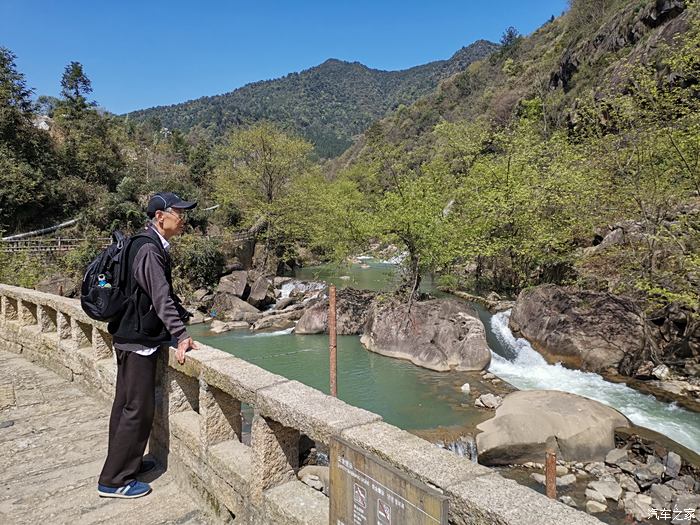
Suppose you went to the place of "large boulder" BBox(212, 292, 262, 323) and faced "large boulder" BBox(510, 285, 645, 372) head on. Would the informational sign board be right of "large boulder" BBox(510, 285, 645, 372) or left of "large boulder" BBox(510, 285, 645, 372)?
right

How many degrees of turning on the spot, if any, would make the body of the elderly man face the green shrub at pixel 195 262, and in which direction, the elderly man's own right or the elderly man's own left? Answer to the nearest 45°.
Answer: approximately 90° to the elderly man's own left

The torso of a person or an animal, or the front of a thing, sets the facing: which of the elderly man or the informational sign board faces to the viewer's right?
the elderly man

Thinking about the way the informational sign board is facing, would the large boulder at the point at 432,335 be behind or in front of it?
behind

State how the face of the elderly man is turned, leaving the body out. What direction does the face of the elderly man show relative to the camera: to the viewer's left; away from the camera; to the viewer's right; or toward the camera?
to the viewer's right

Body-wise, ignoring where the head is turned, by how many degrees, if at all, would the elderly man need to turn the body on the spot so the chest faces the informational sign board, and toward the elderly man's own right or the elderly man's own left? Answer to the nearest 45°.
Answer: approximately 45° to the elderly man's own right

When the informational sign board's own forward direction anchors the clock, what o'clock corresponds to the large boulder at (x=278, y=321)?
The large boulder is roughly at 4 o'clock from the informational sign board.

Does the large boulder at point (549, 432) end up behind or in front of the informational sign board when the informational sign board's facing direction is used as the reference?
behind

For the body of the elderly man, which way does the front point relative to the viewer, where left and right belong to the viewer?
facing to the right of the viewer
